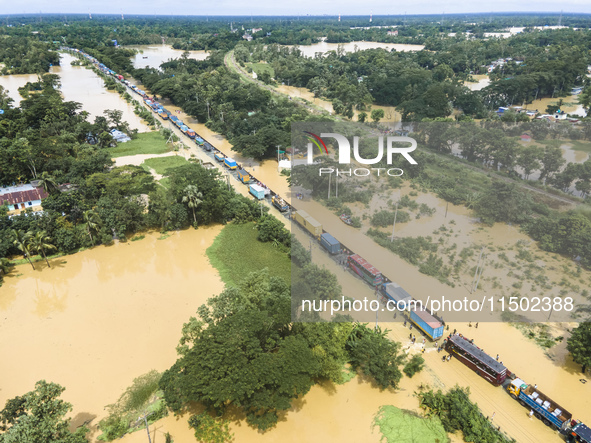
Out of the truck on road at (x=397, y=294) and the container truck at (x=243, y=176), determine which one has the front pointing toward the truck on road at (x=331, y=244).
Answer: the truck on road at (x=397, y=294)

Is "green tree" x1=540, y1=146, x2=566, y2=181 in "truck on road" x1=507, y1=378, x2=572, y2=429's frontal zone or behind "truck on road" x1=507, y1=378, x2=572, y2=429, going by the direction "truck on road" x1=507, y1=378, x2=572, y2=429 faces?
frontal zone

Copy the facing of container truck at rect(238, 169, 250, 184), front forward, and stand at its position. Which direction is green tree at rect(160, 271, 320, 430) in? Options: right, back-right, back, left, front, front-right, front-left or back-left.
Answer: back-left

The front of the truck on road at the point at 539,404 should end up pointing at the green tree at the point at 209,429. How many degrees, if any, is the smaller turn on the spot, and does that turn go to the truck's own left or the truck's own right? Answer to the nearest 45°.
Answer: approximately 90° to the truck's own left

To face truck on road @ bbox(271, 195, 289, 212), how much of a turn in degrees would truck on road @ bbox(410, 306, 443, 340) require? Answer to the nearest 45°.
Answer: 0° — it already faces it

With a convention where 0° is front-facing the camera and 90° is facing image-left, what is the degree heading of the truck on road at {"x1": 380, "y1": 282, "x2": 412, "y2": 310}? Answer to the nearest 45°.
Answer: approximately 135°

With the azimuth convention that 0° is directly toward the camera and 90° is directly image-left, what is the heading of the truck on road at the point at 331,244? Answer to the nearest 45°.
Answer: approximately 135°

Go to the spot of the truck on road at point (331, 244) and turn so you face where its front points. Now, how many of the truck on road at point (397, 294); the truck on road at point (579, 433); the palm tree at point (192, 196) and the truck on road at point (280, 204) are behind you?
2

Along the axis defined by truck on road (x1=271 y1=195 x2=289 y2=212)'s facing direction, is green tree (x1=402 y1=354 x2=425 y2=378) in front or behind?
behind

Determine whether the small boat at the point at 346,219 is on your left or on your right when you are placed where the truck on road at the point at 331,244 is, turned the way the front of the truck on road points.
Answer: on your right

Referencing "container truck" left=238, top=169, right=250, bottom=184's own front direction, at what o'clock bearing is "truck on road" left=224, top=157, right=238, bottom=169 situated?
The truck on road is roughly at 1 o'clock from the container truck.

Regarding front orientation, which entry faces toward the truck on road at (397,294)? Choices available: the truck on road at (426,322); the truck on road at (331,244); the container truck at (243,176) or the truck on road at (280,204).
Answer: the truck on road at (426,322)

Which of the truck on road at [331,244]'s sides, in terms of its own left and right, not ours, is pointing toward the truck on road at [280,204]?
front

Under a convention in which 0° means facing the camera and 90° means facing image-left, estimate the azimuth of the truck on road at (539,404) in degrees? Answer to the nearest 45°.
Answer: approximately 135°

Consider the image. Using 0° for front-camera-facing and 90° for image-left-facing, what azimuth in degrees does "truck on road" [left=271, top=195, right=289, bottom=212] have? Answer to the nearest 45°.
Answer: approximately 135°
